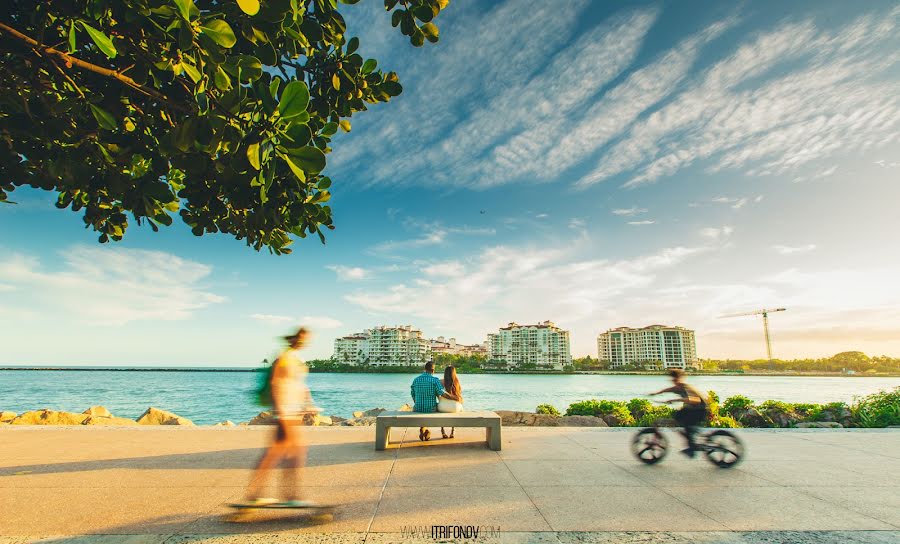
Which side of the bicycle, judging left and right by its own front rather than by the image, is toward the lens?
left

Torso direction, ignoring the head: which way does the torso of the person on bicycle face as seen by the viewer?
to the viewer's left

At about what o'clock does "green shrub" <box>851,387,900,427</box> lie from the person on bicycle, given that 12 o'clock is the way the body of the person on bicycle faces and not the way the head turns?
The green shrub is roughly at 4 o'clock from the person on bicycle.

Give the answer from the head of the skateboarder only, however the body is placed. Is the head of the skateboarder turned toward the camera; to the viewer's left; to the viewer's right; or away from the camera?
to the viewer's right

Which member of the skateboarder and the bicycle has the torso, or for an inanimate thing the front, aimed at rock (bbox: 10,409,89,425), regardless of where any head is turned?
the bicycle

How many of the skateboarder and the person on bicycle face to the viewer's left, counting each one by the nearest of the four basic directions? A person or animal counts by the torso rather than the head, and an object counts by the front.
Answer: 1

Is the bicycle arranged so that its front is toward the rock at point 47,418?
yes

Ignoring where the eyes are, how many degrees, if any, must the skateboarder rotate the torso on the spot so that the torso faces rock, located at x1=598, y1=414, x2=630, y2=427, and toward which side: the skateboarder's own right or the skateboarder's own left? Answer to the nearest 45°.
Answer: approximately 45° to the skateboarder's own left

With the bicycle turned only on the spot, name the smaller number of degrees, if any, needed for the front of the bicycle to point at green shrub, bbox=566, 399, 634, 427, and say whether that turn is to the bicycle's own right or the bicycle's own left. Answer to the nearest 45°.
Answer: approximately 90° to the bicycle's own right

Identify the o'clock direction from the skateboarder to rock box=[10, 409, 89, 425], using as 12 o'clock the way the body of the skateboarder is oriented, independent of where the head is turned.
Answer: The rock is roughly at 8 o'clock from the skateboarder.

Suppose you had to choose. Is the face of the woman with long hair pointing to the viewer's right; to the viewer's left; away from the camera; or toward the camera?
away from the camera
